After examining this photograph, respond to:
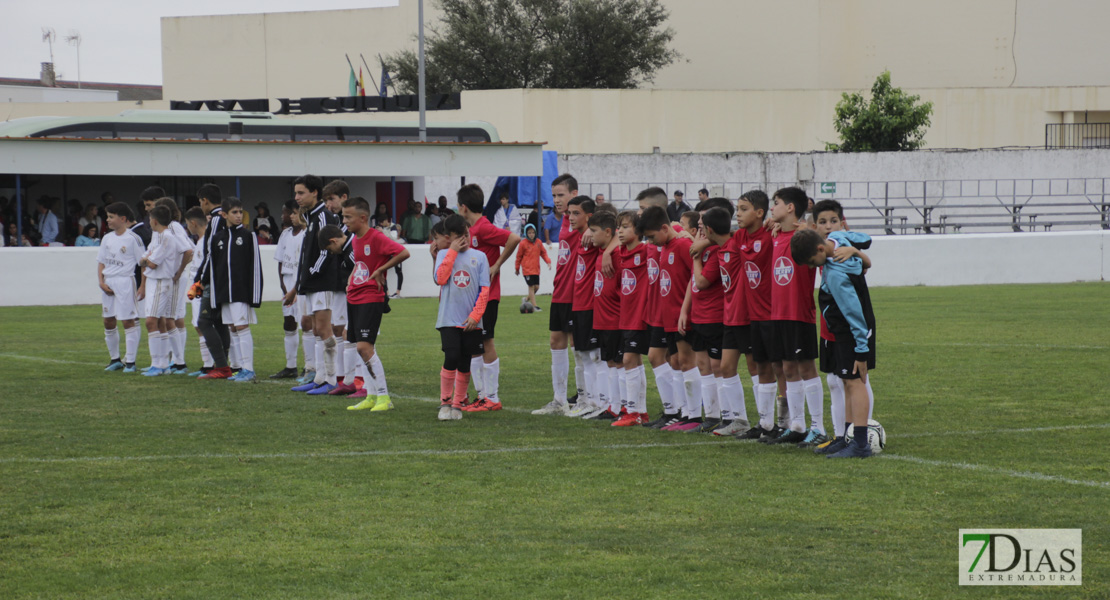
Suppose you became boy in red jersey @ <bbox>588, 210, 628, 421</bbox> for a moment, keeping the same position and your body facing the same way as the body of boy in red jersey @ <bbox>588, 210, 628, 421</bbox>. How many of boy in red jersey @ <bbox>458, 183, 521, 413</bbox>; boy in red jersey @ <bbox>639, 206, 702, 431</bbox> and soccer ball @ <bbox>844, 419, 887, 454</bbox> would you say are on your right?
1

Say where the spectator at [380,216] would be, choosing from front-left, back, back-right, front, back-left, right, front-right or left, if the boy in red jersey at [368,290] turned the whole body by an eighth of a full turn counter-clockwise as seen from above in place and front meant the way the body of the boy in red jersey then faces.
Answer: back

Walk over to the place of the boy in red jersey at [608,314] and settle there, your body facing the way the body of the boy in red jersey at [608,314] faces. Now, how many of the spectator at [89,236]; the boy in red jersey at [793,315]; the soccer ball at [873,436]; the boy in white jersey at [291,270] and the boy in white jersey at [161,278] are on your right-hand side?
3

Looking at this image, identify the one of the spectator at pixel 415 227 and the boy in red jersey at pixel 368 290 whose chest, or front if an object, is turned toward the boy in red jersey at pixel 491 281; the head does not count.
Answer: the spectator

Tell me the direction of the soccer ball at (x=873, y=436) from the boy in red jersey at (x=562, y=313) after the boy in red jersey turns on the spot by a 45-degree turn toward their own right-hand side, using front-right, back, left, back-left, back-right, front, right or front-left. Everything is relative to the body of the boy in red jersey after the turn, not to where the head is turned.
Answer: back-left

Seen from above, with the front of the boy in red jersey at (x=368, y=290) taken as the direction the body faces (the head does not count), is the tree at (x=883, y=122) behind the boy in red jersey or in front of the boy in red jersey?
behind

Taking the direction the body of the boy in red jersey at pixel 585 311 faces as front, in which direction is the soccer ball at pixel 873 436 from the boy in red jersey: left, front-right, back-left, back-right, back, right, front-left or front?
left

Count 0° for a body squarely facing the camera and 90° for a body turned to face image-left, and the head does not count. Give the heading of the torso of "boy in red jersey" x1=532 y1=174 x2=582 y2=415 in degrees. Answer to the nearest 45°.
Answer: approximately 45°

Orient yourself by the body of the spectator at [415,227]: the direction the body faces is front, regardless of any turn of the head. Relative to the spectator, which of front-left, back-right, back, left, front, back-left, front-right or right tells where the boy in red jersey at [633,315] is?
front

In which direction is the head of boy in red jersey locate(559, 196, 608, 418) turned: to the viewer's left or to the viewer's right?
to the viewer's left

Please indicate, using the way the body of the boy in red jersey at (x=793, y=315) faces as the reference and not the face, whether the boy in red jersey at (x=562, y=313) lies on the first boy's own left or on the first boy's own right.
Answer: on the first boy's own right
